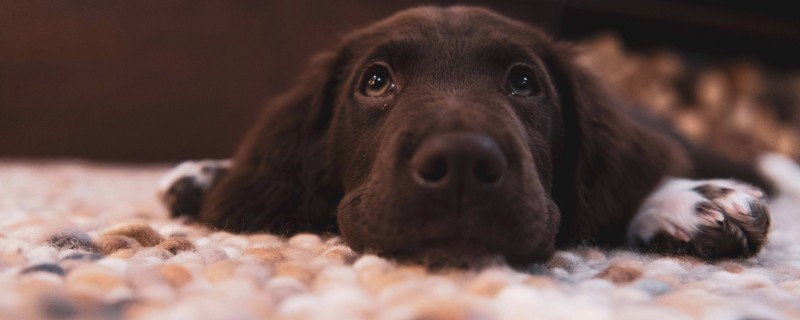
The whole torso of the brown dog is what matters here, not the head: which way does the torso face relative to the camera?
toward the camera
